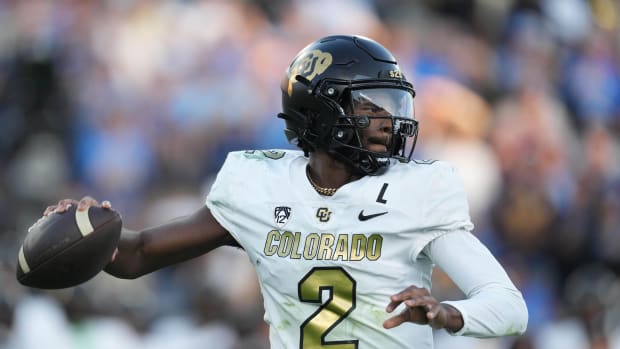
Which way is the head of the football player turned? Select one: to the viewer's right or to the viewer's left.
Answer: to the viewer's right

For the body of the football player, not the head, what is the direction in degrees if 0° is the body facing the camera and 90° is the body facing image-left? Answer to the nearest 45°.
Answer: approximately 0°
